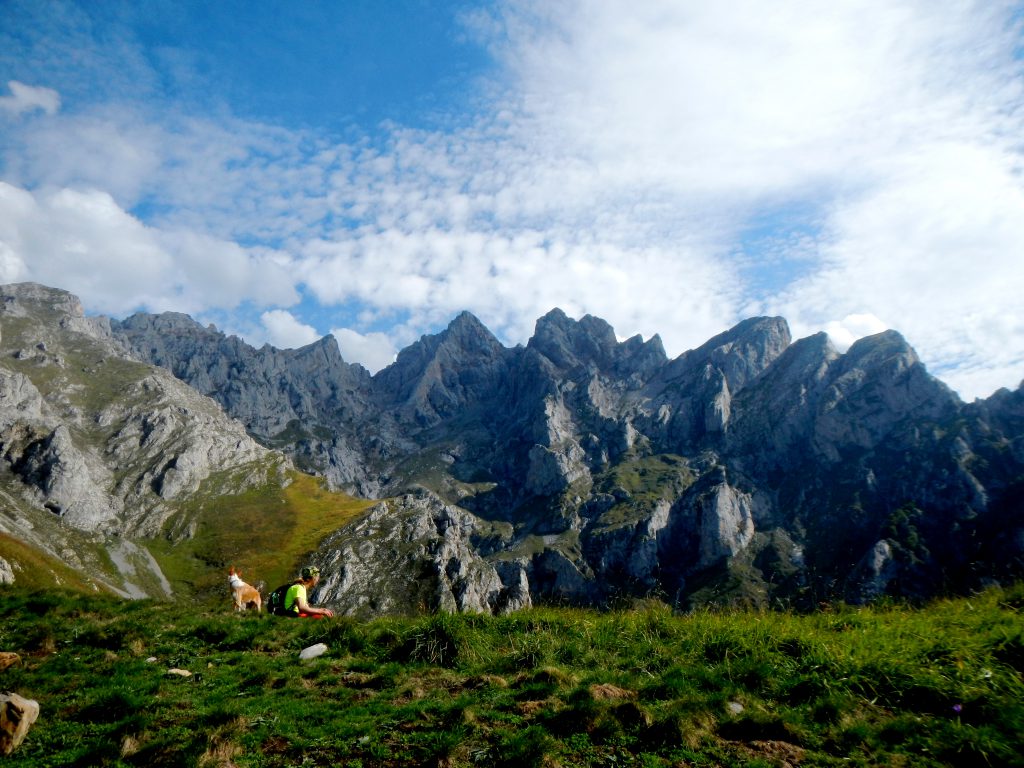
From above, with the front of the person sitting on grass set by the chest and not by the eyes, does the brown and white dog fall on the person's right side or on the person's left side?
on the person's left side

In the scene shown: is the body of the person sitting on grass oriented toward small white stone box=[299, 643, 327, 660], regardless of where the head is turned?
no

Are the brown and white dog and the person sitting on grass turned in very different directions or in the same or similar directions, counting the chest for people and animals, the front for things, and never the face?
very different directions

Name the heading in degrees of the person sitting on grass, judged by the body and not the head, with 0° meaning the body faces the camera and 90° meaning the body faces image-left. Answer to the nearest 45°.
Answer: approximately 270°

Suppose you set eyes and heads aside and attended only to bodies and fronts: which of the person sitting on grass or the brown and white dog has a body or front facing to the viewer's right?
the person sitting on grass

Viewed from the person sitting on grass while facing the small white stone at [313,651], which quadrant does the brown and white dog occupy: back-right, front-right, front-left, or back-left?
back-right

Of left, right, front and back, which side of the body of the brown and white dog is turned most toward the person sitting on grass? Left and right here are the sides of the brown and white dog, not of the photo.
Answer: back

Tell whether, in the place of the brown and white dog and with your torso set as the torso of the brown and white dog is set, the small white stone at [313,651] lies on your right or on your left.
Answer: on your left
